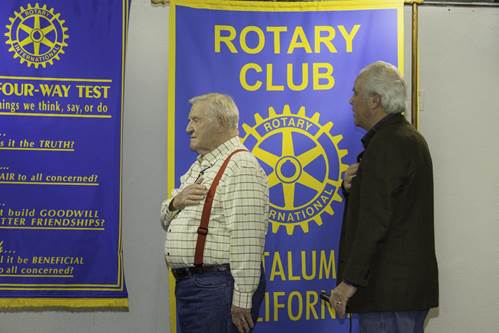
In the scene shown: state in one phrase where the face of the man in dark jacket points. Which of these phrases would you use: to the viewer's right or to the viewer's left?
to the viewer's left

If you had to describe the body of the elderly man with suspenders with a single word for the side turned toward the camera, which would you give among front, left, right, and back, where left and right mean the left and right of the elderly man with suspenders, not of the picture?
left

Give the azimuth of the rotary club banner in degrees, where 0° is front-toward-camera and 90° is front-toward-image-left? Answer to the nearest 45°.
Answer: approximately 0°

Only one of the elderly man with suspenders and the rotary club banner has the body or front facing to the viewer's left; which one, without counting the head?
the elderly man with suspenders

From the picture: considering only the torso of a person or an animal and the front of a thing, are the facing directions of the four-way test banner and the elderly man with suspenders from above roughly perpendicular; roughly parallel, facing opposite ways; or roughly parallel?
roughly perpendicular

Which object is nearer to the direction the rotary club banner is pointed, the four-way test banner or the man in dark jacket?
the man in dark jacket

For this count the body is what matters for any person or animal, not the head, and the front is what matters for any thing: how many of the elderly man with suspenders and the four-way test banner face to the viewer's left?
1

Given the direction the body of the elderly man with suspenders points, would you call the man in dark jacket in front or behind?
behind

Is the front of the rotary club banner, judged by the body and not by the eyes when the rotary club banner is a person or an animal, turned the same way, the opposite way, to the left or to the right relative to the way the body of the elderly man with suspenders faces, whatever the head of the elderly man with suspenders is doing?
to the left

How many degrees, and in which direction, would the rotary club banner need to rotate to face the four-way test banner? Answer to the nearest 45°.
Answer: approximately 90° to its right

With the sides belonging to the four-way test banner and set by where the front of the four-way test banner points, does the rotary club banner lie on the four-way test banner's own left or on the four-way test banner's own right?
on the four-way test banner's own left

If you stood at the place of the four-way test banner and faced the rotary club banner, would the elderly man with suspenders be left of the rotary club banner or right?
right

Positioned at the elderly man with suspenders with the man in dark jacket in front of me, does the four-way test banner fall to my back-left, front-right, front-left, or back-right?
back-left
